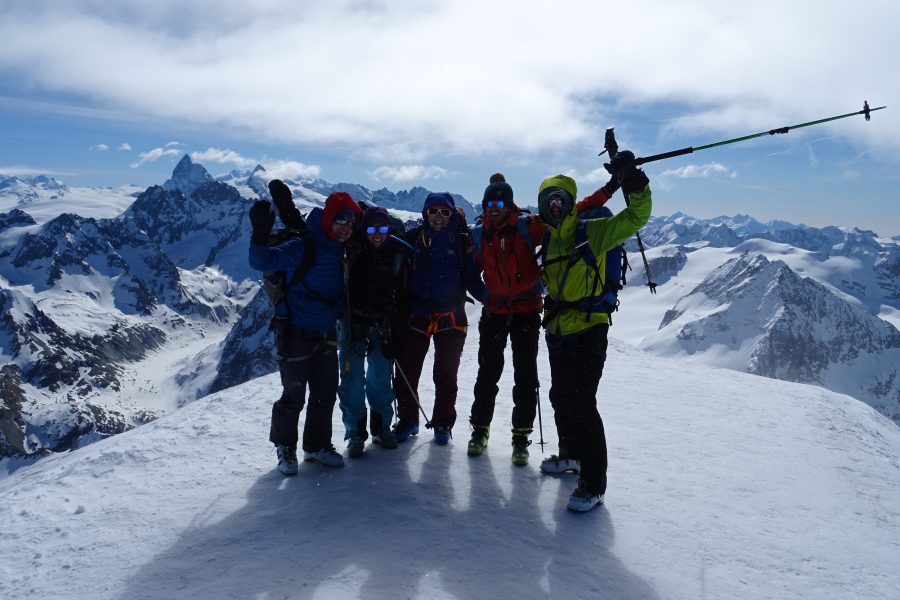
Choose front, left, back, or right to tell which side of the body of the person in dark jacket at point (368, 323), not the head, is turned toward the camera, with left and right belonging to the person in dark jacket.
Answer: front

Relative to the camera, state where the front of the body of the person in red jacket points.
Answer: toward the camera

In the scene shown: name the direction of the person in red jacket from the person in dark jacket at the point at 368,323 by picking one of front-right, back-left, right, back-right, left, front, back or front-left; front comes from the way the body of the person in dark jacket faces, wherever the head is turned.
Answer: left

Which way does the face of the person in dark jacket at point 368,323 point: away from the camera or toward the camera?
toward the camera

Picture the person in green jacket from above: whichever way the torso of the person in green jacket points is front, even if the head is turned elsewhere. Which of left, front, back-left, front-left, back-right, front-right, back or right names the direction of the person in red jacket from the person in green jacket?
right

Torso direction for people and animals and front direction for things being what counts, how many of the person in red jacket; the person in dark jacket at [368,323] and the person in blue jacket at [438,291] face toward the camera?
3

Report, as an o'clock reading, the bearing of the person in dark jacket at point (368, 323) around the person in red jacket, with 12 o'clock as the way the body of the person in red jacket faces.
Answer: The person in dark jacket is roughly at 3 o'clock from the person in red jacket.

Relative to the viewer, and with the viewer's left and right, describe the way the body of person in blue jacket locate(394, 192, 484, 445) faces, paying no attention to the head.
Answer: facing the viewer

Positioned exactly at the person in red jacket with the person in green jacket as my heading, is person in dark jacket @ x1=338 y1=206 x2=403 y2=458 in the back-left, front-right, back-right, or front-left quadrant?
back-right

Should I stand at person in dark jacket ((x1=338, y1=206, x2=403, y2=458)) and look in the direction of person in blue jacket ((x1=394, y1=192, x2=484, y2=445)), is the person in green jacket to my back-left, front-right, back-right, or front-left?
front-right

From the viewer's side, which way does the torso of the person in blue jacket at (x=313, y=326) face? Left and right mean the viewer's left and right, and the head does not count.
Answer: facing the viewer and to the right of the viewer

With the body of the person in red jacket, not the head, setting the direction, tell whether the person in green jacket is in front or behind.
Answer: in front

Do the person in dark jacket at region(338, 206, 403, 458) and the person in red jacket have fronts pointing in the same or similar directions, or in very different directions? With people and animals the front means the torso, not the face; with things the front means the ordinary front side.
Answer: same or similar directions

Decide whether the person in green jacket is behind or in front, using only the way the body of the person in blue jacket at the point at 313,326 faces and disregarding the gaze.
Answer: in front

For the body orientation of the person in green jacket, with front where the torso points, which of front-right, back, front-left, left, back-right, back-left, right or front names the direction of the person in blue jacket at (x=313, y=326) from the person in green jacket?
front-right
